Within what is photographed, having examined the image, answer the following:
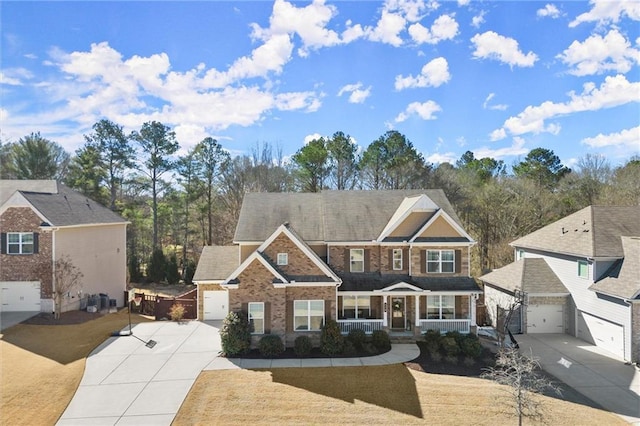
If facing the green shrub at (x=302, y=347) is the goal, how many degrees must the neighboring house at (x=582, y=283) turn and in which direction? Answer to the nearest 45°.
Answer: approximately 90° to its right

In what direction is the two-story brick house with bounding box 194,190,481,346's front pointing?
toward the camera

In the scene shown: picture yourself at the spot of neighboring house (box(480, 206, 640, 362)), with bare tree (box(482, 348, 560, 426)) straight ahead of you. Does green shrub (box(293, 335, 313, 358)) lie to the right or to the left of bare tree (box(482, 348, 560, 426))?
right

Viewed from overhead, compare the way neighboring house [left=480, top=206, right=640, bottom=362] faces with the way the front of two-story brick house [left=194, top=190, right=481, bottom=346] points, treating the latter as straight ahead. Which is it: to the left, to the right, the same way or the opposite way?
the same way

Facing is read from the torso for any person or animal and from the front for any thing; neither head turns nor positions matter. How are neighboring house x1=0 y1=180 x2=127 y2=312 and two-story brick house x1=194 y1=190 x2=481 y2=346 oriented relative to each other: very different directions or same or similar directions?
same or similar directions

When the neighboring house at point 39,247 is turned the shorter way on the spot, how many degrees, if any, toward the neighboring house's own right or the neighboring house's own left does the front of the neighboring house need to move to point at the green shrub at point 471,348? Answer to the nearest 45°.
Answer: approximately 90° to the neighboring house's own left

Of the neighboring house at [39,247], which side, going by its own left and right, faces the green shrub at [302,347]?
left

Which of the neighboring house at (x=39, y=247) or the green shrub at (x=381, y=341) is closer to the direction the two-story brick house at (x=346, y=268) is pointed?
the green shrub

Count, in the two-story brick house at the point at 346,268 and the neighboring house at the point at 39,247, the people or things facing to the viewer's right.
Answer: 0

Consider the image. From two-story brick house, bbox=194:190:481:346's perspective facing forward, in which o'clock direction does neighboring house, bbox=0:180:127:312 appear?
The neighboring house is roughly at 3 o'clock from the two-story brick house.

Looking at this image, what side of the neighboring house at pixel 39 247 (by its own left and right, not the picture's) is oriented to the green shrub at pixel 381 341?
left

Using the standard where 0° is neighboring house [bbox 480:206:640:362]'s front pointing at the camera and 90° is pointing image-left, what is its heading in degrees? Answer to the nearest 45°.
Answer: approximately 315°

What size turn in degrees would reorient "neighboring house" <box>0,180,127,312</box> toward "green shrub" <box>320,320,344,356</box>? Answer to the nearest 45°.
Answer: approximately 90° to its left

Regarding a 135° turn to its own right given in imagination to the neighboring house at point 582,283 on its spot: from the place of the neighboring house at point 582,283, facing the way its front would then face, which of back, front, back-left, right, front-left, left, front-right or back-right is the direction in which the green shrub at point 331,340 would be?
front-left

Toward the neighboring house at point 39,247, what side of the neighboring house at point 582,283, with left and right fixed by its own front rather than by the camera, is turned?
right

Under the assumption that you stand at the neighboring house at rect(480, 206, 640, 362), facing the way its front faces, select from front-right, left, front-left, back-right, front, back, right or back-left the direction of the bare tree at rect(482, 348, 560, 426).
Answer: front-right
